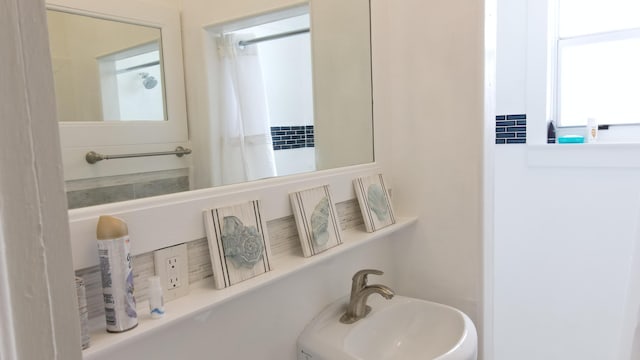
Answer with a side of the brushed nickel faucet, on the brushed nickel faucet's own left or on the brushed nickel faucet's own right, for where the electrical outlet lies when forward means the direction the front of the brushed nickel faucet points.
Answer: on the brushed nickel faucet's own right

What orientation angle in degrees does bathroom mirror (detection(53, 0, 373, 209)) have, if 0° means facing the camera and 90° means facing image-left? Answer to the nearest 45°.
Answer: approximately 315°

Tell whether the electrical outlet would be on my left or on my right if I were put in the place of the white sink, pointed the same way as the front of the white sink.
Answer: on my right

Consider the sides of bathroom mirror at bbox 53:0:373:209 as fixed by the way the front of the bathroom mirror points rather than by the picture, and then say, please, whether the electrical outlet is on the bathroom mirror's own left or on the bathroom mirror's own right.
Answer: on the bathroom mirror's own right

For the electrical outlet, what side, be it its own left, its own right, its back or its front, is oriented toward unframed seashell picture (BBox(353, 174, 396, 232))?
left

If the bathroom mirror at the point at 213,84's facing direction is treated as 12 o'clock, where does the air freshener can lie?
The air freshener can is roughly at 2 o'clock from the bathroom mirror.
